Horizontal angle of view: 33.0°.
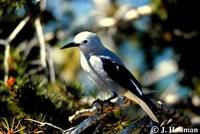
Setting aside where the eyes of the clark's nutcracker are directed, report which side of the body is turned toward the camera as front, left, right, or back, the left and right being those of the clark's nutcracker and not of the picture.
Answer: left
